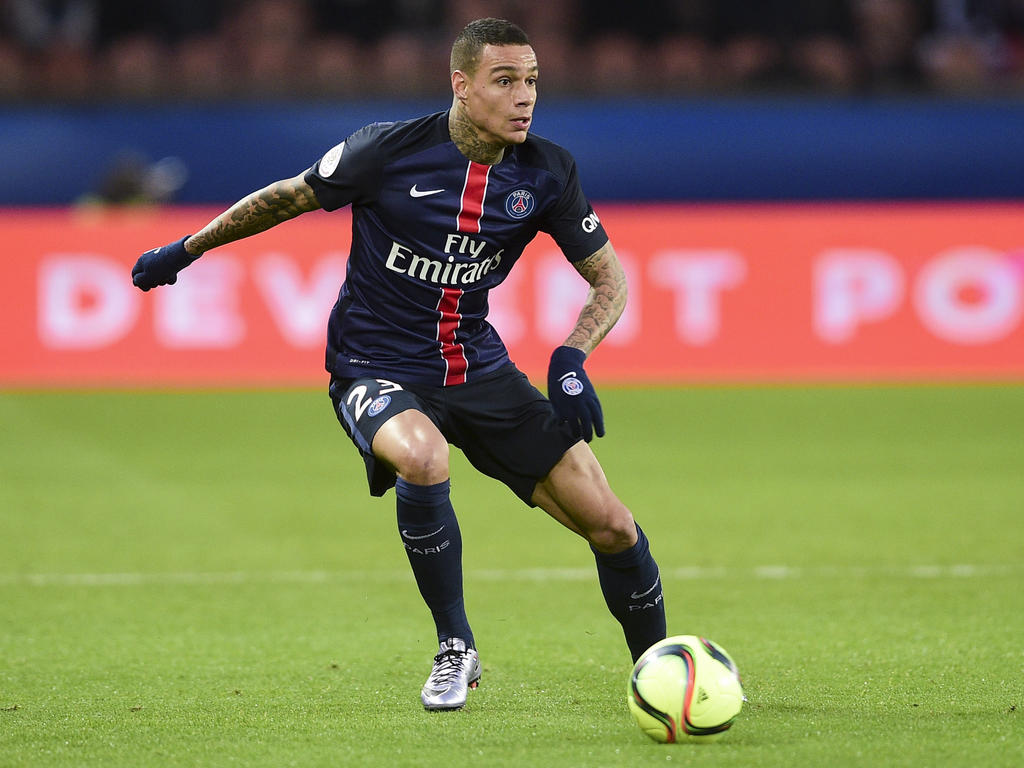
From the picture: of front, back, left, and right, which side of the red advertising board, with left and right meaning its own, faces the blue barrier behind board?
back

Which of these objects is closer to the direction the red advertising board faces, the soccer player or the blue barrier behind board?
the soccer player

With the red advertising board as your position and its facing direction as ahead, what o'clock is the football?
The football is roughly at 12 o'clock from the red advertising board.

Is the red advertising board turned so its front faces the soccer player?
yes

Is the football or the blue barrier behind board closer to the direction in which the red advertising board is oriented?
the football

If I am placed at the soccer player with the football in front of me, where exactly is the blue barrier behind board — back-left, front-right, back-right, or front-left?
back-left

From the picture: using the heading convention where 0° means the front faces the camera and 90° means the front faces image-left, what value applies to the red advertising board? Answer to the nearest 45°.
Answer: approximately 0°
